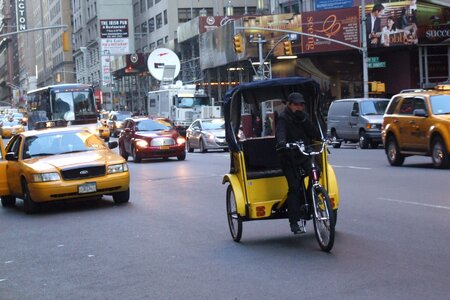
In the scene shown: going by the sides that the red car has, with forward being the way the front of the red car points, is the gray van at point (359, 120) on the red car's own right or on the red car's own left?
on the red car's own left

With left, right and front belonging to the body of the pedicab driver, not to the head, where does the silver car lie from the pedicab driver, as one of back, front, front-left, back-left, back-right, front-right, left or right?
back-left

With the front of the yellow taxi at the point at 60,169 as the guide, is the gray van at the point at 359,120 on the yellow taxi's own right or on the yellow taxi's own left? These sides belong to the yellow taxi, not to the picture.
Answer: on the yellow taxi's own left

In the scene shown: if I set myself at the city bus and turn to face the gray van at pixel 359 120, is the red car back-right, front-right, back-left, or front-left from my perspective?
front-right

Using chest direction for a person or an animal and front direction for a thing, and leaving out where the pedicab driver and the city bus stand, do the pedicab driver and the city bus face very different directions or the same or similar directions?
same or similar directions

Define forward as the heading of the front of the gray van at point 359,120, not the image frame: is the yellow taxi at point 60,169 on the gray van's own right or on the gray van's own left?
on the gray van's own right

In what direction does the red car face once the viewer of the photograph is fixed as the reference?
facing the viewer and to the right of the viewer

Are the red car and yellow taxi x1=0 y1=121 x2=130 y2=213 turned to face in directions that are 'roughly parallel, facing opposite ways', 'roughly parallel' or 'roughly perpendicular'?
roughly parallel

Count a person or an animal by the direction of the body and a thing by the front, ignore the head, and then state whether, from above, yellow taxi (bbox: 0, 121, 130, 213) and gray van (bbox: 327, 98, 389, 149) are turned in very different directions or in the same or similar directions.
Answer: same or similar directions

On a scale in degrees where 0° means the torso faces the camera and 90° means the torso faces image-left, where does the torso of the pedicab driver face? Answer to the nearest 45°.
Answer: approximately 315°
